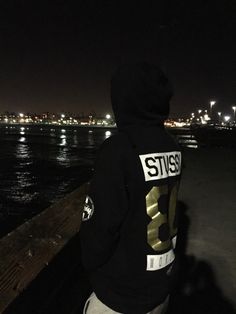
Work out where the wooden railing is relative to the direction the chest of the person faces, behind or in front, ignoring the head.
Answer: in front

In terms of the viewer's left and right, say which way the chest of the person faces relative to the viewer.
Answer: facing away from the viewer and to the left of the viewer
